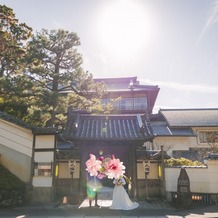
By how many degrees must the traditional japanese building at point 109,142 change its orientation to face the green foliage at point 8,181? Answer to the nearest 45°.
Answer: approximately 90° to its right

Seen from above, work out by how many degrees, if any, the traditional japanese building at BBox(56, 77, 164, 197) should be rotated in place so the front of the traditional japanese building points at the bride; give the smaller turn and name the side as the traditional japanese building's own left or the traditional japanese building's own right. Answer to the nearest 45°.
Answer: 0° — it already faces them

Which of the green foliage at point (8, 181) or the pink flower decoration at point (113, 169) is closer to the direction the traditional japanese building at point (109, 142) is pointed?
the pink flower decoration

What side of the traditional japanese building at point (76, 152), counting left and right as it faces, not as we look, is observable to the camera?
front

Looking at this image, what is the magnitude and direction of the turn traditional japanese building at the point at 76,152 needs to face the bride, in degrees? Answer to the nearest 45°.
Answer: approximately 45° to its left

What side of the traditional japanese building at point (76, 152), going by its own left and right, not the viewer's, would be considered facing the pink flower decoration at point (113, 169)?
front

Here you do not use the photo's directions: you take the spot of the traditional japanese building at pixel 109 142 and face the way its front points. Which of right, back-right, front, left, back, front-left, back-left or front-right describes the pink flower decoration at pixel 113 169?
front

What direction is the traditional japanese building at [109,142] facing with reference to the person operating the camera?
facing the viewer

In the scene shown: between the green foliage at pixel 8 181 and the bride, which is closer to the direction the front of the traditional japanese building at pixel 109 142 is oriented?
the bride
